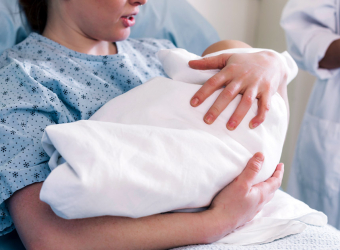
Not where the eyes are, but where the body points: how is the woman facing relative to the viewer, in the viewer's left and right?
facing the viewer and to the right of the viewer

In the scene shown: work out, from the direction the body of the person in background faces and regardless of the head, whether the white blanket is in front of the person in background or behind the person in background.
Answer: in front

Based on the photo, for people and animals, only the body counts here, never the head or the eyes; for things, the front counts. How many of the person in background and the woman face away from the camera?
0

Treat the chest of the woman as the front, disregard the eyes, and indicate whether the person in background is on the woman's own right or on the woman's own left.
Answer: on the woman's own left
